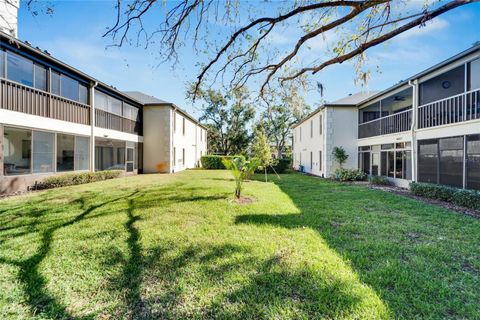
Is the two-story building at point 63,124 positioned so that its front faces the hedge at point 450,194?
yes

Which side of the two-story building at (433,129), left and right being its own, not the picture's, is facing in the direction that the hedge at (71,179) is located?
front

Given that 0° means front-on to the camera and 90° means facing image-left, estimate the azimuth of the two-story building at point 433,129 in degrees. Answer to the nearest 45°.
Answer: approximately 45°

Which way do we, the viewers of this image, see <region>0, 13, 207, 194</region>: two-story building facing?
facing the viewer and to the right of the viewer

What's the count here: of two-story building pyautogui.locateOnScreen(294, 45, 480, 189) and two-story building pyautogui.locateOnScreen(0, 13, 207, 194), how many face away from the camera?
0

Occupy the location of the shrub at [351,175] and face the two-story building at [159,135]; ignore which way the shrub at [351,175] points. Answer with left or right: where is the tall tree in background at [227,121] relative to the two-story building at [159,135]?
right

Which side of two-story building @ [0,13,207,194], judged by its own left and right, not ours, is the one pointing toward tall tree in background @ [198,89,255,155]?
left

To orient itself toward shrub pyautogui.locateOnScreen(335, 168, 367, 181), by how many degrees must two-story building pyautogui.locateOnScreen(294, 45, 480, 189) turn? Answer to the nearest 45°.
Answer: approximately 90° to its right

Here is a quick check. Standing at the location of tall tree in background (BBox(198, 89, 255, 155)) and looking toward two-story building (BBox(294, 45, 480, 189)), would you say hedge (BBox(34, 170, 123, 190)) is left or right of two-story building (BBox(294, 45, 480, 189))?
right

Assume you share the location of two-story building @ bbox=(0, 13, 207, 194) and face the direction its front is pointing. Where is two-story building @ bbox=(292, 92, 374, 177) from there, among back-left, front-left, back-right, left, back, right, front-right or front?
front-left

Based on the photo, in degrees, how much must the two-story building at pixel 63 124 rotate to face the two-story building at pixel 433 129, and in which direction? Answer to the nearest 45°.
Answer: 0° — it already faces it

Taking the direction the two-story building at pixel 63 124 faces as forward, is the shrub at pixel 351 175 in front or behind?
in front

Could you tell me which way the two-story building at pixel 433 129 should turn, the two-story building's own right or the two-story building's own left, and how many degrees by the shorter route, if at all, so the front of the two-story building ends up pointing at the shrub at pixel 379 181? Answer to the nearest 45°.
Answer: approximately 90° to the two-story building's own right
